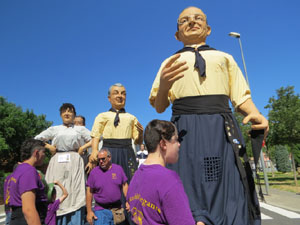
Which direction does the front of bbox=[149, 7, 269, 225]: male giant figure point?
toward the camera

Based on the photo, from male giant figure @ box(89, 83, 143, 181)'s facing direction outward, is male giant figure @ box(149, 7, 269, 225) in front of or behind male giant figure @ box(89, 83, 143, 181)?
in front

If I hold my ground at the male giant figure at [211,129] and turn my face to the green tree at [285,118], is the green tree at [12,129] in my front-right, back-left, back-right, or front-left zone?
front-left

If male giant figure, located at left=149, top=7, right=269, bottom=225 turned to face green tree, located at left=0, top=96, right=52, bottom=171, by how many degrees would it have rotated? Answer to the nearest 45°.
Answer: approximately 135° to its right

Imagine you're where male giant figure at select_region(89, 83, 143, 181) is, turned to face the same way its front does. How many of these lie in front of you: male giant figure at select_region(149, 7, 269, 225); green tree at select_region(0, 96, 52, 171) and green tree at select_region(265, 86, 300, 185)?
1

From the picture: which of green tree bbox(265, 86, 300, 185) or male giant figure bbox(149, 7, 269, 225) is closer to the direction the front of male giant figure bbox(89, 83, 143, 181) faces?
the male giant figure

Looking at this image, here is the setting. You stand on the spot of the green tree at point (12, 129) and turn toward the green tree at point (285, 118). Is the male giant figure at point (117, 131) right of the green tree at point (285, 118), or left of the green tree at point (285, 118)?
right

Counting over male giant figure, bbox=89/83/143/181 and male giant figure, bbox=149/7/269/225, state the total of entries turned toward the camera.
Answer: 2

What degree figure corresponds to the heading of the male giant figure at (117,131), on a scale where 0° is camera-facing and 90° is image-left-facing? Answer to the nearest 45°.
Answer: approximately 0°

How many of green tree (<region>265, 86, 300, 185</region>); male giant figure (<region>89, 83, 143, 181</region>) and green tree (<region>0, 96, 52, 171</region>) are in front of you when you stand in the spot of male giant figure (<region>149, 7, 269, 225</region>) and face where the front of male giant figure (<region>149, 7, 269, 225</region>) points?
0

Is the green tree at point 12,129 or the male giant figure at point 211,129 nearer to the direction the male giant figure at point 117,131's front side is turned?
the male giant figure

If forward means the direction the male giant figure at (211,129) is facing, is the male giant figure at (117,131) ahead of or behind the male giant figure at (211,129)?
behind

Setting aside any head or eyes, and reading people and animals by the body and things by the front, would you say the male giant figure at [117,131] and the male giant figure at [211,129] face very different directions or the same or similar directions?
same or similar directions

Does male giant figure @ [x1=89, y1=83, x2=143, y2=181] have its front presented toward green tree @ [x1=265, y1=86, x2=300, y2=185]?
no
